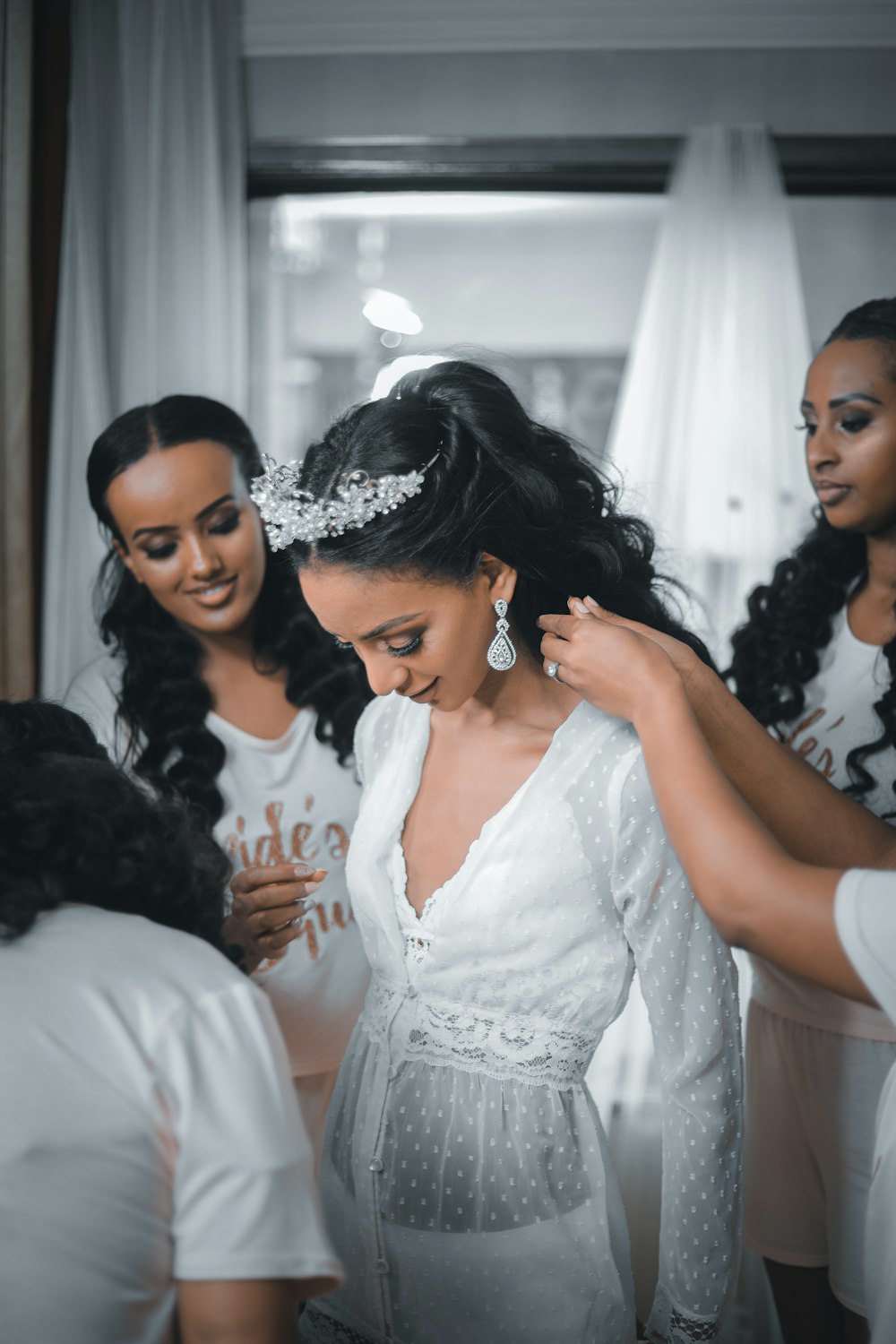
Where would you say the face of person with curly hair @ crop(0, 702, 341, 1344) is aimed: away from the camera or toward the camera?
away from the camera

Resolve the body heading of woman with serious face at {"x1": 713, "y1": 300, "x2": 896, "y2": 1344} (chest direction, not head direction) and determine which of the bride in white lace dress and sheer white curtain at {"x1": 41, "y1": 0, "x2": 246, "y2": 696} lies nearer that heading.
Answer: the bride in white lace dress

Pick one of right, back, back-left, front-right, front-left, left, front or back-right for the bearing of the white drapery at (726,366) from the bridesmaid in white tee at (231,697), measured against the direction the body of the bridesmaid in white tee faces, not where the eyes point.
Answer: left

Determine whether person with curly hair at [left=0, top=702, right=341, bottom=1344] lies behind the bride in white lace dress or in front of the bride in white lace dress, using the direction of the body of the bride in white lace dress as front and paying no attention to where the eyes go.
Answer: in front

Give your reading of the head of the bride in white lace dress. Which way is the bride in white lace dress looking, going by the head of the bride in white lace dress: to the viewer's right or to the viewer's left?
to the viewer's left

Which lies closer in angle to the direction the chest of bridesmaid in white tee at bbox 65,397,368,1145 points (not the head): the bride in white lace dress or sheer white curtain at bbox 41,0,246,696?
the bride in white lace dress

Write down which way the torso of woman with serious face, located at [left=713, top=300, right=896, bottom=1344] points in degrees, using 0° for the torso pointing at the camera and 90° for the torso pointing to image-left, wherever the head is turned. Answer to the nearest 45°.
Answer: approximately 45°

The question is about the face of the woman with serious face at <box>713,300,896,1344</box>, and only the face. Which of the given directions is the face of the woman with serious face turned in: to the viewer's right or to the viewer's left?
to the viewer's left

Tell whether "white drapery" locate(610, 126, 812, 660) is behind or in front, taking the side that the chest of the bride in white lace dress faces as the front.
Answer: behind

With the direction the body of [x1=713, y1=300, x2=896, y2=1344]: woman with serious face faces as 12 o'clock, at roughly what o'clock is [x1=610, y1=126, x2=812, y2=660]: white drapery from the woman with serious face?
The white drapery is roughly at 4 o'clock from the woman with serious face.

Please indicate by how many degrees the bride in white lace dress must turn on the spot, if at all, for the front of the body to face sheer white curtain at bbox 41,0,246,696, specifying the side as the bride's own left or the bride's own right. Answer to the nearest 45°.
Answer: approximately 90° to the bride's own right

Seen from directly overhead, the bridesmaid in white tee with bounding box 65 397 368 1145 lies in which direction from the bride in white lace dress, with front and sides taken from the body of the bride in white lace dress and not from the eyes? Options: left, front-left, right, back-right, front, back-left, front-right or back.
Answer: right

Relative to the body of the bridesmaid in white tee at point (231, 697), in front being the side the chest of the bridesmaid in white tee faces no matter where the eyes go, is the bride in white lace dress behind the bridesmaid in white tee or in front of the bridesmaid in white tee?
in front

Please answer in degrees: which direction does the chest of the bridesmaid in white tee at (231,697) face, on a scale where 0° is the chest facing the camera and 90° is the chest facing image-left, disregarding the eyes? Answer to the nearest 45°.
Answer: approximately 315°

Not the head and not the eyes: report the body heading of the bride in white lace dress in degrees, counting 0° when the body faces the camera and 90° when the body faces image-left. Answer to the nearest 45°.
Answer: approximately 45°
